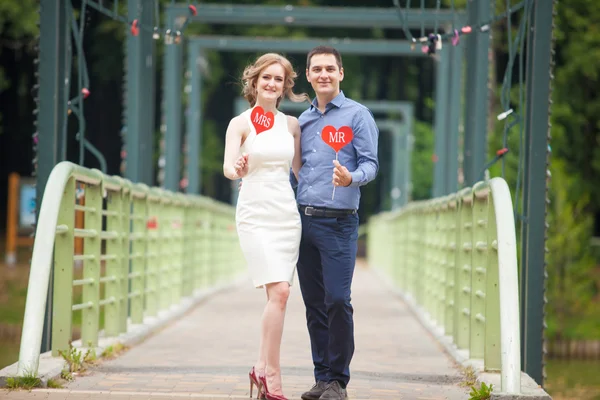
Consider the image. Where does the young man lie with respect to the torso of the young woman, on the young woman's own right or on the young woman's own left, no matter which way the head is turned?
on the young woman's own left

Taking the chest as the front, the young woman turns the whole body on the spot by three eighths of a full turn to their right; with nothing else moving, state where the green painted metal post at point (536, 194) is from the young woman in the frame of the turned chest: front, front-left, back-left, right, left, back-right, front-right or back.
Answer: right

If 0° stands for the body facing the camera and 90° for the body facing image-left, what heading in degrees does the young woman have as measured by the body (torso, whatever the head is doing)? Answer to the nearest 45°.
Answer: approximately 0°
